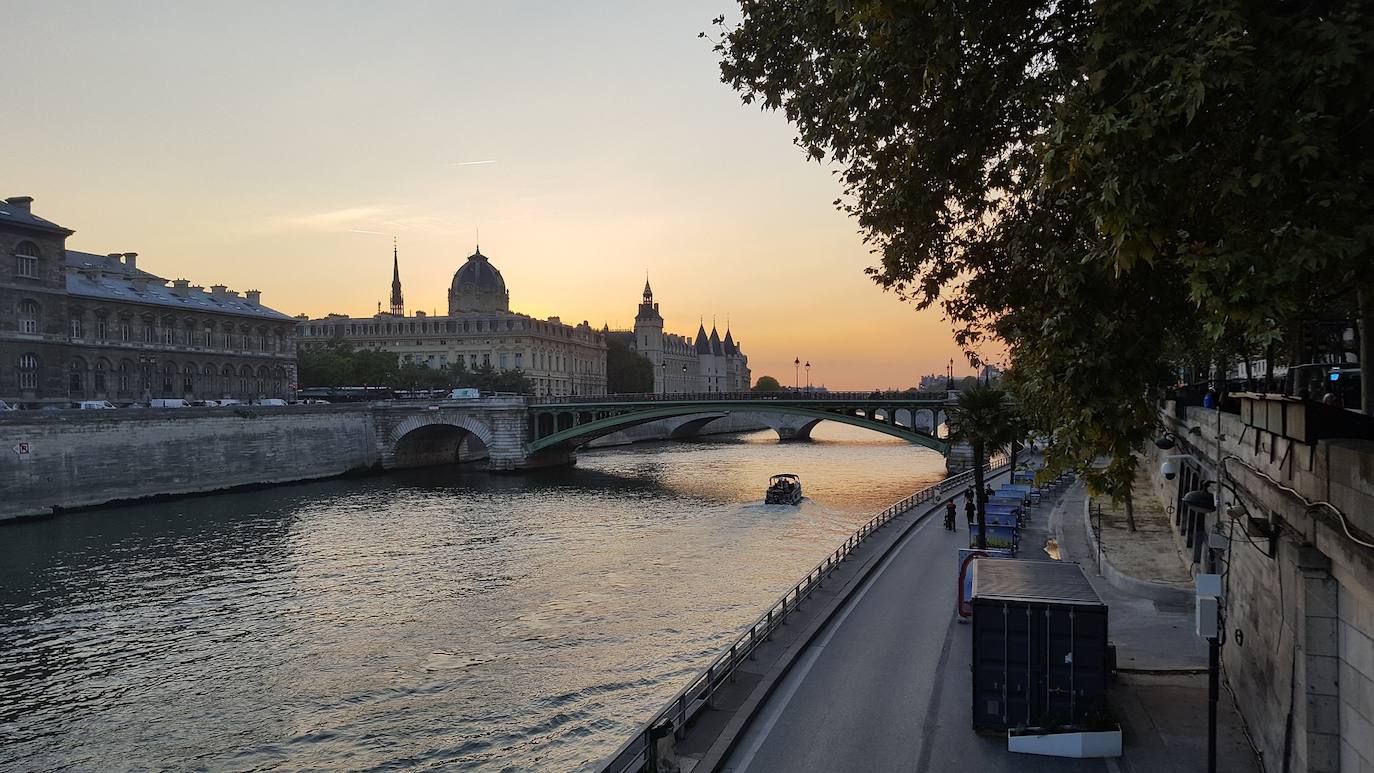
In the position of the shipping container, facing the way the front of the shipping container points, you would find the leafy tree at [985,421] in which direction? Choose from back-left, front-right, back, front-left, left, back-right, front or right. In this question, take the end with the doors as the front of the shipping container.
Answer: back

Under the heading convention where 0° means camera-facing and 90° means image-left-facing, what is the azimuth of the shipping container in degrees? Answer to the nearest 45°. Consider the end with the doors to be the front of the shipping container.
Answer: approximately 0°

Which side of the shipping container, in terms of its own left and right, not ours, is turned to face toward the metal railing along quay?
right

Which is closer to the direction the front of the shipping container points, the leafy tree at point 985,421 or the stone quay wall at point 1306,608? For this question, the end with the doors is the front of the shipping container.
the stone quay wall
